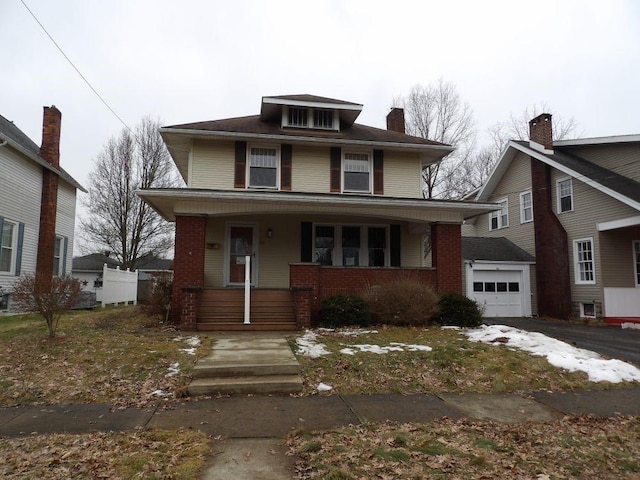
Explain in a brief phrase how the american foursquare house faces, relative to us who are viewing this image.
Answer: facing the viewer

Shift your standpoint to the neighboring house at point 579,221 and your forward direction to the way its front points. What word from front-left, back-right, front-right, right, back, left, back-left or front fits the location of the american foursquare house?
right

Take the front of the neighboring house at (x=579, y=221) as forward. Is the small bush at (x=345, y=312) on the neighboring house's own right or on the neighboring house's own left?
on the neighboring house's own right

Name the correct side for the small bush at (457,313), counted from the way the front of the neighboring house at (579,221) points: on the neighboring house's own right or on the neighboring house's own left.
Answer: on the neighboring house's own right

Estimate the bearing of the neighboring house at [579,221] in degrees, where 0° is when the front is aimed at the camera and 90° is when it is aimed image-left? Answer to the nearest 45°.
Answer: approximately 315°

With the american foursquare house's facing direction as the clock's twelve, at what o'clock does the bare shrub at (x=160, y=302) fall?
The bare shrub is roughly at 2 o'clock from the american foursquare house.

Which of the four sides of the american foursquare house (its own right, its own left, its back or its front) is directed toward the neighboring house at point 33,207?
right

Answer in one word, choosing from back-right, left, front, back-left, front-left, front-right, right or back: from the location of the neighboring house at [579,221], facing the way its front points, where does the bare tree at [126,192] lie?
back-right

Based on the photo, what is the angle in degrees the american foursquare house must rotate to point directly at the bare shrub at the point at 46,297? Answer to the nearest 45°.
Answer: approximately 45° to its right

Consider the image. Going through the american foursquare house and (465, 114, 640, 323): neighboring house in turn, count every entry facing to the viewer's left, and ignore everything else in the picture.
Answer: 0

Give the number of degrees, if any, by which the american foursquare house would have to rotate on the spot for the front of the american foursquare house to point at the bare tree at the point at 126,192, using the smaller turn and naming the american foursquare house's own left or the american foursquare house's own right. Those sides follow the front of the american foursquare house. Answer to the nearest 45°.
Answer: approximately 135° to the american foursquare house's own right
